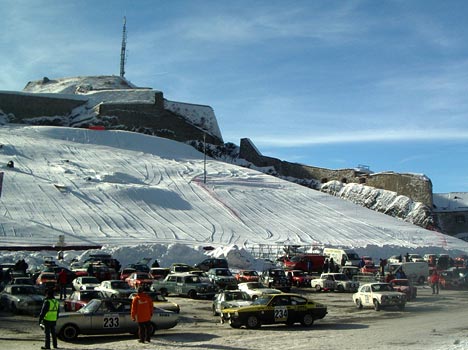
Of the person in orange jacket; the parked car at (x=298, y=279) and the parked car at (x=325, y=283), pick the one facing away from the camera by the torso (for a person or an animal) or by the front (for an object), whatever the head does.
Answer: the person in orange jacket

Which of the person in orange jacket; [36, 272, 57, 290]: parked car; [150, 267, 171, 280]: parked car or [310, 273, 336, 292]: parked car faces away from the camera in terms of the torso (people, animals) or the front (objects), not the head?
the person in orange jacket

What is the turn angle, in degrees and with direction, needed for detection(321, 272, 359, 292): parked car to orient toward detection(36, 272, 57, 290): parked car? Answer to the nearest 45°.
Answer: approximately 135° to its right

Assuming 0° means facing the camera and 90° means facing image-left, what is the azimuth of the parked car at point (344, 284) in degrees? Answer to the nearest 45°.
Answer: approximately 315°

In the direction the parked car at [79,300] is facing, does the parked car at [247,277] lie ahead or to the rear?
to the rear

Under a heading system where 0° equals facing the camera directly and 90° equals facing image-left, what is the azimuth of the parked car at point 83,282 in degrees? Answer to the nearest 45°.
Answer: approximately 45°

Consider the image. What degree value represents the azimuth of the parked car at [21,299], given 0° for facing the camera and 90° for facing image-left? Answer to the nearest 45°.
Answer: approximately 315°

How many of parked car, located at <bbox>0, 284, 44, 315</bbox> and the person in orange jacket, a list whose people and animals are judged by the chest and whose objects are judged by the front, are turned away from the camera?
1

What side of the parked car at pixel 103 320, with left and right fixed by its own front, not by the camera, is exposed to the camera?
left

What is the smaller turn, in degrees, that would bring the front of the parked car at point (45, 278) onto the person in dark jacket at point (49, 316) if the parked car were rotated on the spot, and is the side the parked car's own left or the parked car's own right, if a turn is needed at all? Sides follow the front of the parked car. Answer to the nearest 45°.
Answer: approximately 45° to the parked car's own left

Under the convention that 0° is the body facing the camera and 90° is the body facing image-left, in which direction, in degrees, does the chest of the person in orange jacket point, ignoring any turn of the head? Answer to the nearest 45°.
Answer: approximately 180°
